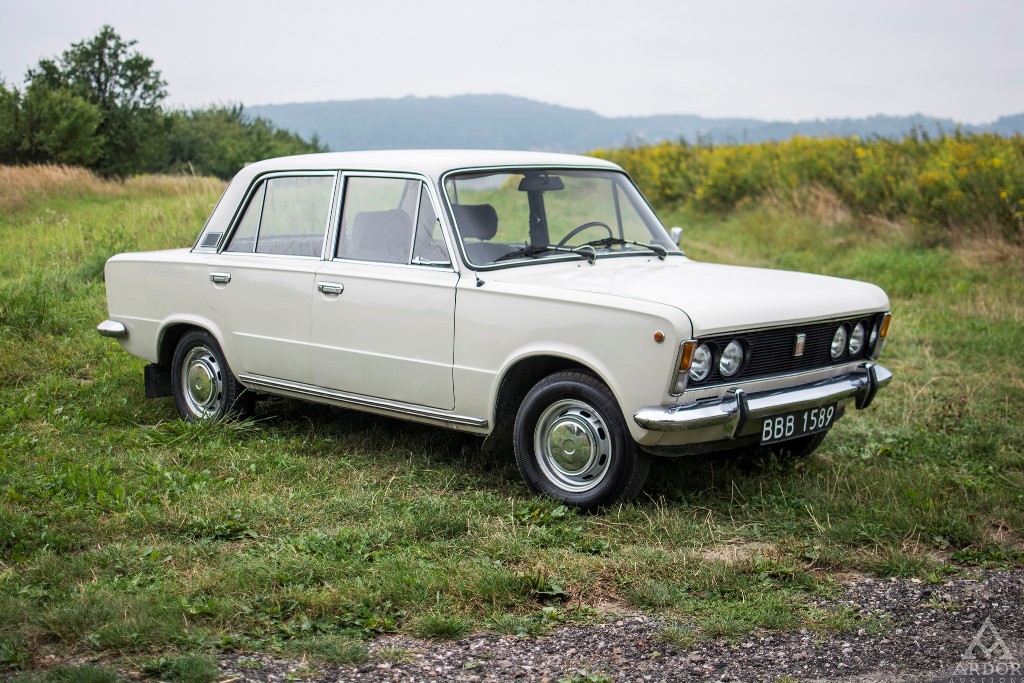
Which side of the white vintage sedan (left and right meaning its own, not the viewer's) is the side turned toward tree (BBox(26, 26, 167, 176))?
back

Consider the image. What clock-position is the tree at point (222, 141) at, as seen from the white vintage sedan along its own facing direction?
The tree is roughly at 7 o'clock from the white vintage sedan.

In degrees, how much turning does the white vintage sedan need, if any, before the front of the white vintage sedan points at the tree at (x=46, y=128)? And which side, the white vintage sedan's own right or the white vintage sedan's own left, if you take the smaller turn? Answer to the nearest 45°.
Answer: approximately 180°

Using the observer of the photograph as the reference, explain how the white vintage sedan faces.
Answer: facing the viewer and to the right of the viewer
